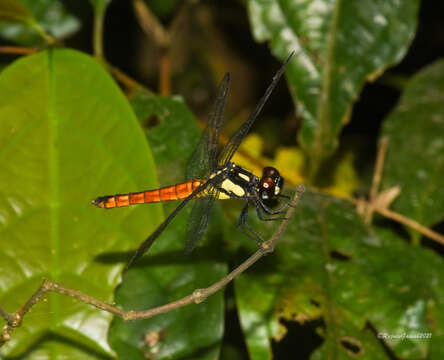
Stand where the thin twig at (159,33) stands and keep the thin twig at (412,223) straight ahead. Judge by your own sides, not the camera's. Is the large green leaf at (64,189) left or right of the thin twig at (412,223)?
right

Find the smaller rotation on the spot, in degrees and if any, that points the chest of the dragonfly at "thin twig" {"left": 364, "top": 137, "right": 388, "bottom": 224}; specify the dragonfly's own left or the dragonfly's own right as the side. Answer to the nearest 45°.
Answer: approximately 45° to the dragonfly's own left

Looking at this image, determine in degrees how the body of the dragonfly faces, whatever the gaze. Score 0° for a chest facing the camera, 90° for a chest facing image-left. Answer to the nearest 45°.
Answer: approximately 270°

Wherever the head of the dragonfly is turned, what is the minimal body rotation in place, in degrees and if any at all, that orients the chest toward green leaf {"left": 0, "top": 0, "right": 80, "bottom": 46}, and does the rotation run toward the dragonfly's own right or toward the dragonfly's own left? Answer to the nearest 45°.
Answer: approximately 90° to the dragonfly's own left

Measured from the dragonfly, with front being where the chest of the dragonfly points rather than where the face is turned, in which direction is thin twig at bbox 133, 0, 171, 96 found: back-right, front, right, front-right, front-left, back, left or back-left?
left
